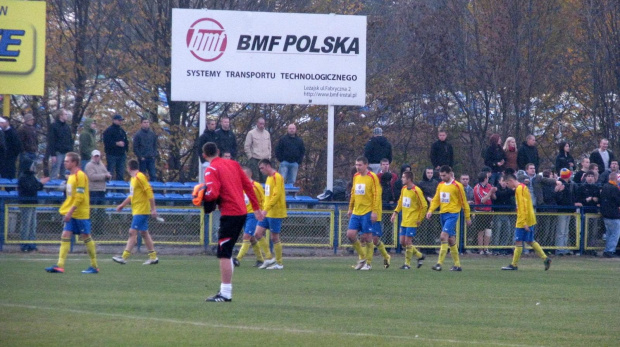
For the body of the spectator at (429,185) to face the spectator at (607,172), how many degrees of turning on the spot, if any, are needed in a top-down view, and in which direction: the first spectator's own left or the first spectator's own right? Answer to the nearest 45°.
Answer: approximately 90° to the first spectator's own left

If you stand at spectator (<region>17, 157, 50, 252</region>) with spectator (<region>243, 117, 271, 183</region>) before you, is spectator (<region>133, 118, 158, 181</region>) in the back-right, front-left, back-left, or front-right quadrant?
front-left

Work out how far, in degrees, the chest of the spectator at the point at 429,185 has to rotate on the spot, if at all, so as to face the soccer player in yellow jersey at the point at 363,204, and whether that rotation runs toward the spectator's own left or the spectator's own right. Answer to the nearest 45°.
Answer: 0° — they already face them

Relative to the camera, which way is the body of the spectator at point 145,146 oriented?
toward the camera

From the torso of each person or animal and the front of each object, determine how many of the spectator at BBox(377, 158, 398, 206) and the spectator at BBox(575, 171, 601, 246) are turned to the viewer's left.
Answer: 0

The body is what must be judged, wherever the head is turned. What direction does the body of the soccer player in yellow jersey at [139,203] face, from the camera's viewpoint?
to the viewer's left

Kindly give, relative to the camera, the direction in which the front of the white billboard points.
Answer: facing the viewer

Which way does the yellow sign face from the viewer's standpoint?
toward the camera

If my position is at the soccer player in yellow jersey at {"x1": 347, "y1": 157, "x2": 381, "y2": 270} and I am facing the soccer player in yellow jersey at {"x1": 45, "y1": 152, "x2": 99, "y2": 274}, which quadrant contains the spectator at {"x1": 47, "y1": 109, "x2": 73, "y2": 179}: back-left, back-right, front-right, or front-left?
front-right

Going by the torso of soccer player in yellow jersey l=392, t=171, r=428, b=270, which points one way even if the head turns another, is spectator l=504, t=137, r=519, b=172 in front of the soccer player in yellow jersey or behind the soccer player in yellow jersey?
behind

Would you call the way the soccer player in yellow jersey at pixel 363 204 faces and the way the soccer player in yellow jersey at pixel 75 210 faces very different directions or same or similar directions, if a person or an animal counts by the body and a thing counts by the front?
same or similar directions

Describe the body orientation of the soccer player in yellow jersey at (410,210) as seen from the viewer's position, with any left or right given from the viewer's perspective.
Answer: facing the viewer and to the left of the viewer

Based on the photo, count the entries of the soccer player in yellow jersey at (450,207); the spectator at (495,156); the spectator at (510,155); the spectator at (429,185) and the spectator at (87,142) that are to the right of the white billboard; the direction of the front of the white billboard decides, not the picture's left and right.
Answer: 1
